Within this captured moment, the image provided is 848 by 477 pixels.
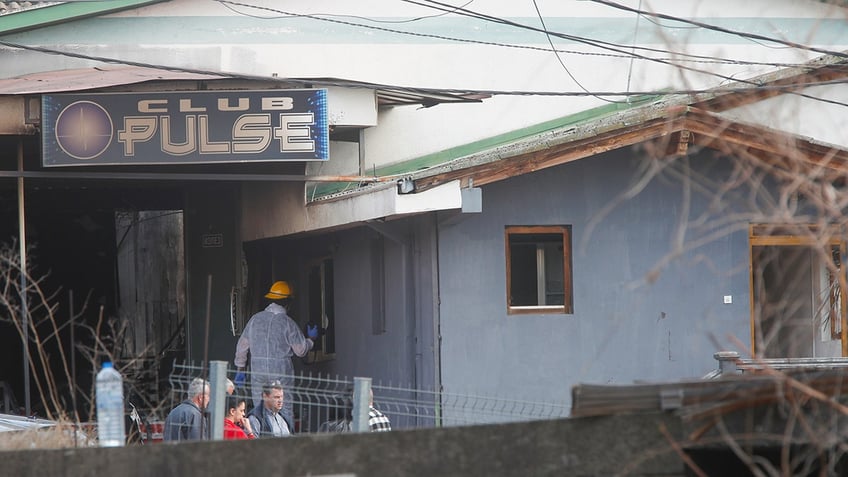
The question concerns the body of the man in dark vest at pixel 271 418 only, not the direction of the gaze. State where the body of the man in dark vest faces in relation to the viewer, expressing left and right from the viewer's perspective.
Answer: facing the viewer and to the right of the viewer

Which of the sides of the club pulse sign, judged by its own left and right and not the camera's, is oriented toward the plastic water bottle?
front

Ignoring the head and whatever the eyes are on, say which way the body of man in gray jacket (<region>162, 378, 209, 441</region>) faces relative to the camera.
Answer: to the viewer's right

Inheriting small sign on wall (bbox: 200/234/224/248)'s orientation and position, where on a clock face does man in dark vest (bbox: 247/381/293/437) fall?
The man in dark vest is roughly at 12 o'clock from the small sign on wall.

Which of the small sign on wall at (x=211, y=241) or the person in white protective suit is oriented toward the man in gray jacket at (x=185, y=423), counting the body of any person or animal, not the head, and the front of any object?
the small sign on wall

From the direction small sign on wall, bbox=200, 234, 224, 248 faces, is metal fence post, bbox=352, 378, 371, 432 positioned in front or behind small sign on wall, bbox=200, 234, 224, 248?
in front

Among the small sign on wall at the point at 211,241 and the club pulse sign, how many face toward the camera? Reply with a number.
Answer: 2

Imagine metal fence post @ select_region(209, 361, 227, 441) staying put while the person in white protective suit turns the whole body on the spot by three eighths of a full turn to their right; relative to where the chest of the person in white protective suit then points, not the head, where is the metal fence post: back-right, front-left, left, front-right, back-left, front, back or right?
front-right
